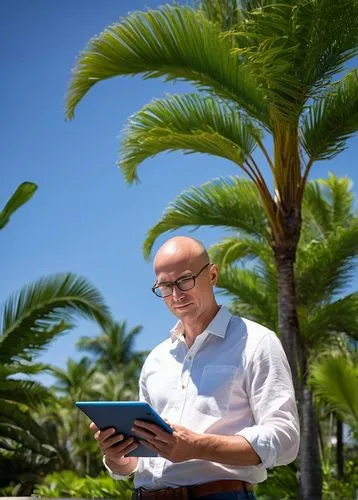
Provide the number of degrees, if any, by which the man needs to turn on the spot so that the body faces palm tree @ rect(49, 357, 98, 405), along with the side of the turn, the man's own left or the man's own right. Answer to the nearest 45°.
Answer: approximately 135° to the man's own right

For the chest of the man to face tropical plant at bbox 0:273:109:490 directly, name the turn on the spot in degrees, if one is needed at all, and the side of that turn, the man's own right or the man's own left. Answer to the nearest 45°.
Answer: approximately 135° to the man's own right

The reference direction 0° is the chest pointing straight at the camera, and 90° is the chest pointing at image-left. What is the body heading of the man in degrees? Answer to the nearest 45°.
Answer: approximately 45°

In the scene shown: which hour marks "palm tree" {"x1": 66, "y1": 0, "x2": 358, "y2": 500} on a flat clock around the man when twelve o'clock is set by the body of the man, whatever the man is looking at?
The palm tree is roughly at 5 o'clock from the man.

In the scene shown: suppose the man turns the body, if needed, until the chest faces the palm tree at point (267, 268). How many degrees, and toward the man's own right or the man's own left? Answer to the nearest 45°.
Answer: approximately 135° to the man's own right
